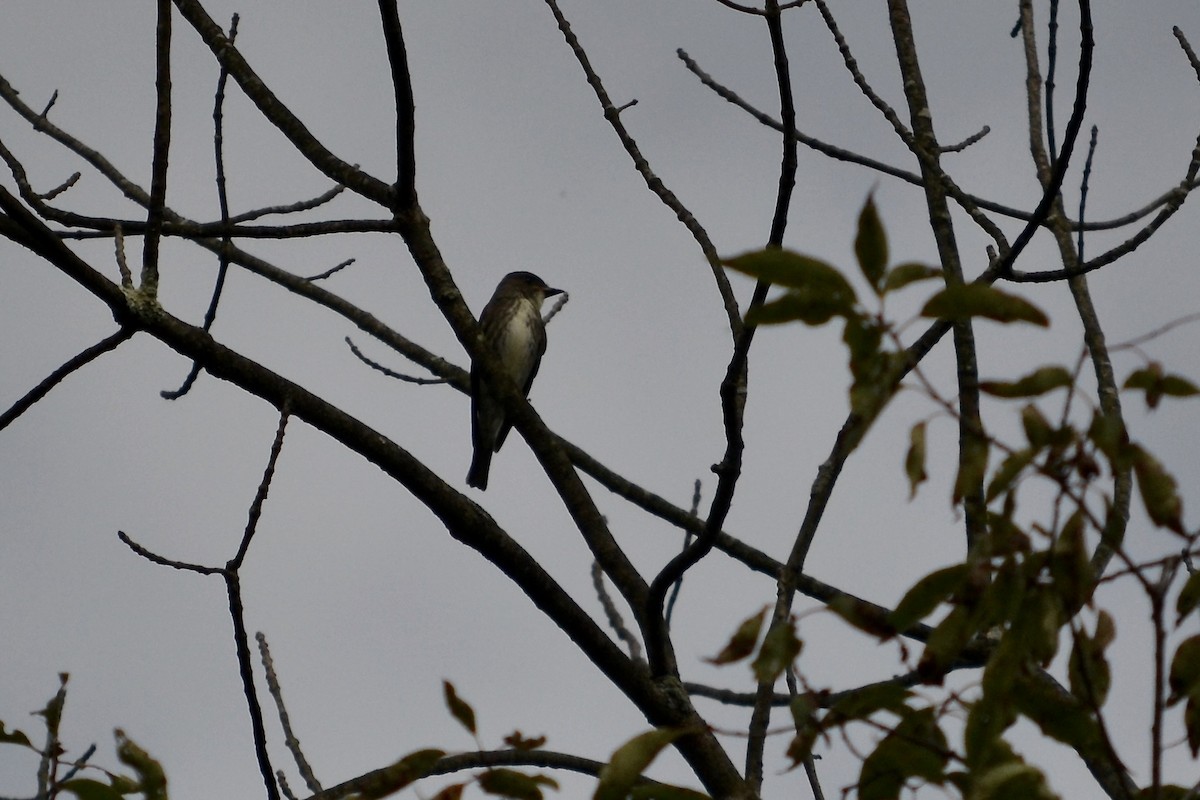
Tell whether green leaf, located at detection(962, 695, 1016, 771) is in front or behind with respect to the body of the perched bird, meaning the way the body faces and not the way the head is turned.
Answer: in front

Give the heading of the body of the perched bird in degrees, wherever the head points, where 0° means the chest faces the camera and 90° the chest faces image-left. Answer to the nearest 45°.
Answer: approximately 315°

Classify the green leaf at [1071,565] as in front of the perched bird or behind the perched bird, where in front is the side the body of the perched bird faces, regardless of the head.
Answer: in front
